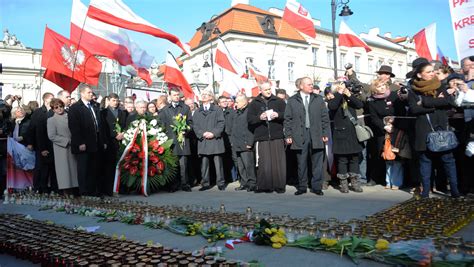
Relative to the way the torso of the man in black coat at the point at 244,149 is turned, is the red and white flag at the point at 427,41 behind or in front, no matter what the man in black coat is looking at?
behind

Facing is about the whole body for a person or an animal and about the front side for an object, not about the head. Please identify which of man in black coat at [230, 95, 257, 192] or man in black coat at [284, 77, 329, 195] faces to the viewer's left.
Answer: man in black coat at [230, 95, 257, 192]

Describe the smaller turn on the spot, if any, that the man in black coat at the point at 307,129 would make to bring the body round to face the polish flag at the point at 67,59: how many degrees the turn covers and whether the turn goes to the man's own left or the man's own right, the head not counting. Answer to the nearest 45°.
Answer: approximately 90° to the man's own right

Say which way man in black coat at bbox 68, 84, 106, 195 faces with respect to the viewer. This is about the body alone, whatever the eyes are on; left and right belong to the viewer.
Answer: facing the viewer and to the right of the viewer
